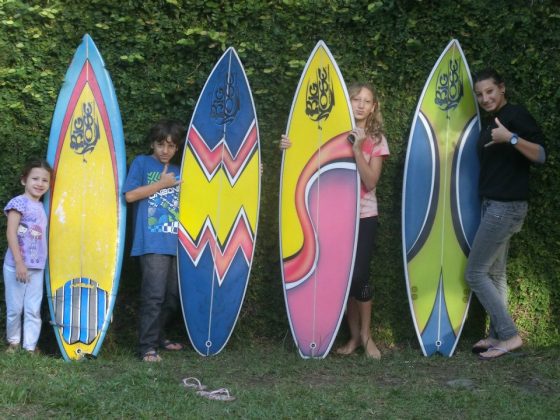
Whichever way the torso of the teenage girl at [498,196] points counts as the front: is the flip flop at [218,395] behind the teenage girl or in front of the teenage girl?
in front

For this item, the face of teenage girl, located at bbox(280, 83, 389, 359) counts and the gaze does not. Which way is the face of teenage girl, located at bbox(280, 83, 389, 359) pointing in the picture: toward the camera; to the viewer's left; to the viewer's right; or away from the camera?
toward the camera

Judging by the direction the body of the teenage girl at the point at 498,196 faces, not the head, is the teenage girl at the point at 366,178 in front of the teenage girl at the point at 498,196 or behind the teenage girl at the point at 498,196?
in front

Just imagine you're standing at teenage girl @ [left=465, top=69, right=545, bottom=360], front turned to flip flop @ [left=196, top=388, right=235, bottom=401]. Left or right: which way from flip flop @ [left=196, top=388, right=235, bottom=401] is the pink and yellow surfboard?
right

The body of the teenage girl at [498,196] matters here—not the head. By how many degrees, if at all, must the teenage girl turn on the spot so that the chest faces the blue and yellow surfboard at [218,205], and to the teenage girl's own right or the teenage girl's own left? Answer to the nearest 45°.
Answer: approximately 45° to the teenage girl's own right

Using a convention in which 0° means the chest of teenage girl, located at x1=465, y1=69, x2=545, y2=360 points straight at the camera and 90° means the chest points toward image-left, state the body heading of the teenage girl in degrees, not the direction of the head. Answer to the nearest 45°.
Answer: approximately 45°
